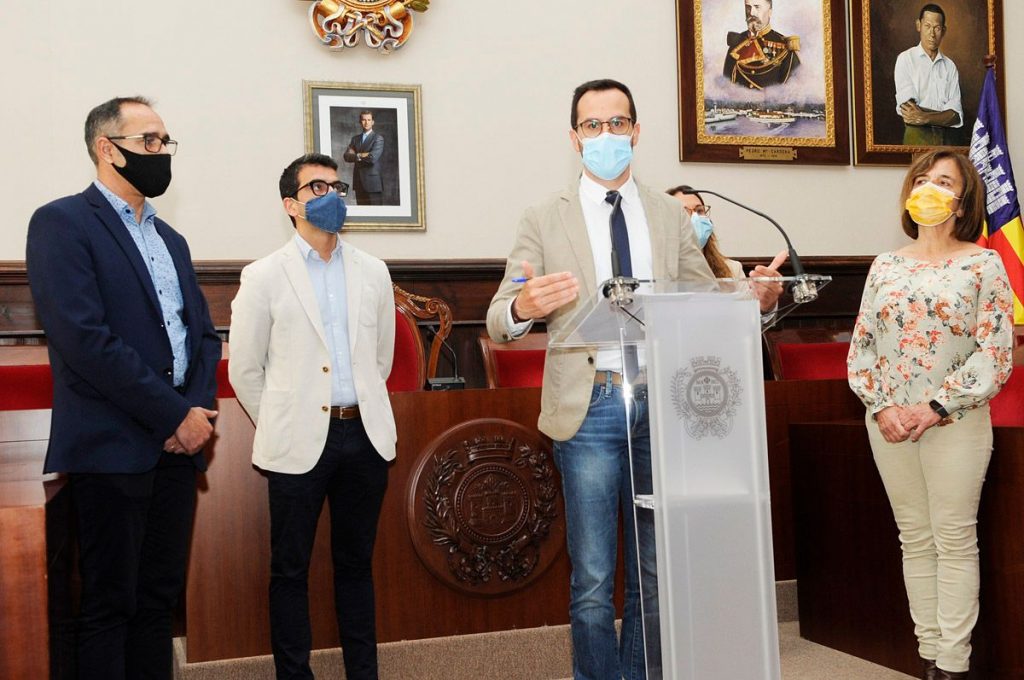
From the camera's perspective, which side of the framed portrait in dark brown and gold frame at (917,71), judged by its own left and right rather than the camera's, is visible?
front

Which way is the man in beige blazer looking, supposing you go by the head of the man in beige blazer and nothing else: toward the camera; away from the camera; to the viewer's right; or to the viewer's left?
toward the camera

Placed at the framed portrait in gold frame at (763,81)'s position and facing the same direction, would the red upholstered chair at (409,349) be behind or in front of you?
in front

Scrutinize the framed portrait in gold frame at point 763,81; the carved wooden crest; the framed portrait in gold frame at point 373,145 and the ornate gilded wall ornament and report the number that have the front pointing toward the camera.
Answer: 4

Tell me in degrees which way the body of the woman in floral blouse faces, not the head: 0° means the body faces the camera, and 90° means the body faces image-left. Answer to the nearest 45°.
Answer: approximately 45°

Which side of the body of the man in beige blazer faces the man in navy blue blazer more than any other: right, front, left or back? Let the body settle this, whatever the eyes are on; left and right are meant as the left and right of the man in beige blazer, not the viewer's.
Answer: right

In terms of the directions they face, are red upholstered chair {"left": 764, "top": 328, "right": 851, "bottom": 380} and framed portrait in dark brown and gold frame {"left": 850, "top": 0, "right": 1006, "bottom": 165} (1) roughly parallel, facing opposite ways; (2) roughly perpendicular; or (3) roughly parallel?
roughly parallel

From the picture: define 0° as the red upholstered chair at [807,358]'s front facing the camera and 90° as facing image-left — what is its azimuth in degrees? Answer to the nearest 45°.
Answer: approximately 0°

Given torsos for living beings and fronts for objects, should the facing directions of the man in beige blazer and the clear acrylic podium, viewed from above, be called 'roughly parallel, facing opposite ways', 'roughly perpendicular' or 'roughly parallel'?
roughly parallel

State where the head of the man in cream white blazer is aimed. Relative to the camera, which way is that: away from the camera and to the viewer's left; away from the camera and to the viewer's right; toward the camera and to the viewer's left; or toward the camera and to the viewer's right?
toward the camera and to the viewer's right

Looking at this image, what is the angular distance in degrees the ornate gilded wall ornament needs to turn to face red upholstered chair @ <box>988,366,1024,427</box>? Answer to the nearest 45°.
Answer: approximately 45° to its left

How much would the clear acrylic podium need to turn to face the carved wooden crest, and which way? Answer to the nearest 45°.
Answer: approximately 135° to its right

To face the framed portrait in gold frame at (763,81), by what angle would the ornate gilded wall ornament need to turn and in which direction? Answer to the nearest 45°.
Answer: approximately 90° to its left

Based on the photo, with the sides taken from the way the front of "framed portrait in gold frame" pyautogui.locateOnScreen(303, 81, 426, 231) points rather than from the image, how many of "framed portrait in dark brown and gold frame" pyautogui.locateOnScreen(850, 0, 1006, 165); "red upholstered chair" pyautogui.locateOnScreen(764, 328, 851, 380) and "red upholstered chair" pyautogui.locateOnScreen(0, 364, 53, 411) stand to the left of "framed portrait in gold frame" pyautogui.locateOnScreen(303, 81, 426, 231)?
2
